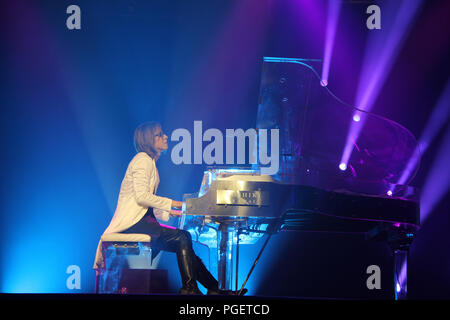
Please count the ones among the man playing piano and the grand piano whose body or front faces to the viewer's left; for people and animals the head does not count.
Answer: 1

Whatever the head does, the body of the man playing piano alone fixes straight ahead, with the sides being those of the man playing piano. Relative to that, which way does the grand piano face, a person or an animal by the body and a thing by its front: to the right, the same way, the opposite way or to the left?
the opposite way

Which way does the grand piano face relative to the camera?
to the viewer's left

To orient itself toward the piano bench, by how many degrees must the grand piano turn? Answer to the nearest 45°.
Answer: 0° — it already faces it

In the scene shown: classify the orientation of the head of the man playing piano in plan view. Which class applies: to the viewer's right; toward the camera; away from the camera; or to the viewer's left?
to the viewer's right

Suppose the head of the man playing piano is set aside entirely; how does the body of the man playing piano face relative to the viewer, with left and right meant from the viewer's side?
facing to the right of the viewer

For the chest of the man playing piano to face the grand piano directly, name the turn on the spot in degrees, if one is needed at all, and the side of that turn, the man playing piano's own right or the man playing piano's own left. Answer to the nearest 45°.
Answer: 0° — they already face it

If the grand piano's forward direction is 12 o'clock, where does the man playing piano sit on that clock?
The man playing piano is roughly at 12 o'clock from the grand piano.
